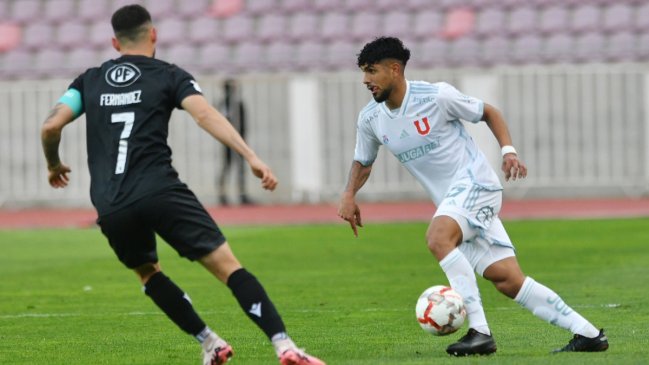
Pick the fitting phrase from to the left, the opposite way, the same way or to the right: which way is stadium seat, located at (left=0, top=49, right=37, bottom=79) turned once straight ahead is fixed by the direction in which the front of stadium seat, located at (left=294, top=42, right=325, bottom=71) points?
the same way

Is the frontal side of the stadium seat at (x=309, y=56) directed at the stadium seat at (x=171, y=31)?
no

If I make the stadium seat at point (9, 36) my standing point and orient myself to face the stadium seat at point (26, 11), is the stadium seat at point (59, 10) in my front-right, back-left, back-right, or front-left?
front-right

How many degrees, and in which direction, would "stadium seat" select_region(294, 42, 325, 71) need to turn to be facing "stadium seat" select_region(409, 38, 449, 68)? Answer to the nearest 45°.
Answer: approximately 90° to its left

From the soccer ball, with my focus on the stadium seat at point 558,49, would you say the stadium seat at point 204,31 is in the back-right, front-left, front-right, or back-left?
front-left

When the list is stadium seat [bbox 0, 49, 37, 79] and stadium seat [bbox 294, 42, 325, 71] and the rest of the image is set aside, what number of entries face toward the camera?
2

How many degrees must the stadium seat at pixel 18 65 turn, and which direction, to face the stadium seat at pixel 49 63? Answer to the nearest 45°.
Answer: approximately 90° to its left

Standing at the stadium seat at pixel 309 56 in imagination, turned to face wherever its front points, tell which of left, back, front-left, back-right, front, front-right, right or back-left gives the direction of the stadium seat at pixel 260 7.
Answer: back-right

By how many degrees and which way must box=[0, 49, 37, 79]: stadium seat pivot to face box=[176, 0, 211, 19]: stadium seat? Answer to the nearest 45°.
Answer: approximately 90° to its left

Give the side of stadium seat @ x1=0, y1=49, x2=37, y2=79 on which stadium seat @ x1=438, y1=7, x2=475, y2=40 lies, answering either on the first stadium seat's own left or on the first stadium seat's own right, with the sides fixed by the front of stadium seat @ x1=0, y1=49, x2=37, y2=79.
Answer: on the first stadium seat's own left

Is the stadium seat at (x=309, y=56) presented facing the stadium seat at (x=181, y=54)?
no

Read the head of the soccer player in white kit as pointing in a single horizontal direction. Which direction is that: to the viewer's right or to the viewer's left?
to the viewer's left

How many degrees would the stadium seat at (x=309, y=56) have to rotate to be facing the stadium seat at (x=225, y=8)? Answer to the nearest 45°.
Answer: approximately 135° to its right

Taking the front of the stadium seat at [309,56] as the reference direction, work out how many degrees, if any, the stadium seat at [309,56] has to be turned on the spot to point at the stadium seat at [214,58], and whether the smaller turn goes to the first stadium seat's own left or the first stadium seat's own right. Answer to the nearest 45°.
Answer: approximately 90° to the first stadium seat's own right

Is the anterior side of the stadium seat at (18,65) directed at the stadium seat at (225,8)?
no

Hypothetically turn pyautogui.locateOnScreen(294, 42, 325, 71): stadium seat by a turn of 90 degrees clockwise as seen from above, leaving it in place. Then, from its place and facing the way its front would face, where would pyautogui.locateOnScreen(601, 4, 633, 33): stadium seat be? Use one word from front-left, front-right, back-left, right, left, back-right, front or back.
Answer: back

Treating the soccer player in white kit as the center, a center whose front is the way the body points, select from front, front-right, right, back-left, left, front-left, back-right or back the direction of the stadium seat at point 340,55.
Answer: back-right

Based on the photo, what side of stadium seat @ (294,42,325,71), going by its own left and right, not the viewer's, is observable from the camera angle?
front

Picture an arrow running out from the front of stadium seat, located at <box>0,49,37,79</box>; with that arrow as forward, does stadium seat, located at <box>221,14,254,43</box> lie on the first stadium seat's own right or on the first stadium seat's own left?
on the first stadium seat's own left
